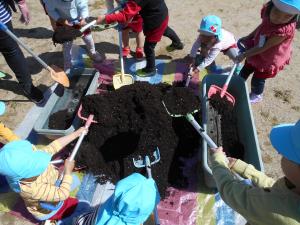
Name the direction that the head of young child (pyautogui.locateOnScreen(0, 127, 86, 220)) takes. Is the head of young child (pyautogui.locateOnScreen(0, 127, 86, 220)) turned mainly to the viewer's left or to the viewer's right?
to the viewer's right

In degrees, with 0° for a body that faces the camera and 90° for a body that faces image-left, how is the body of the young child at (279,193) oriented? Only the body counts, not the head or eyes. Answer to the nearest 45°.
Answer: approximately 135°

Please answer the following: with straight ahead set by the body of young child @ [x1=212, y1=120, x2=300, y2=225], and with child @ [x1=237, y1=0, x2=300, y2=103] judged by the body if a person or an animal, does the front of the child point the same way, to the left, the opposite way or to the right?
to the left

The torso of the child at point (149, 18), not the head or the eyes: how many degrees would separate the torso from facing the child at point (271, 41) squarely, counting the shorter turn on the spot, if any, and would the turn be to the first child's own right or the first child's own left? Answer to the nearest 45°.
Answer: approximately 135° to the first child's own left

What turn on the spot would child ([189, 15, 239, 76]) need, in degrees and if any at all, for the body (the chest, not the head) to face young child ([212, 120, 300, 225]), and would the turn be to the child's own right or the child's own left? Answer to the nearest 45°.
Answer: approximately 45° to the child's own left

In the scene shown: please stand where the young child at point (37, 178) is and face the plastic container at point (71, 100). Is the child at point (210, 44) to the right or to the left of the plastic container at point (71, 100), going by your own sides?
right
